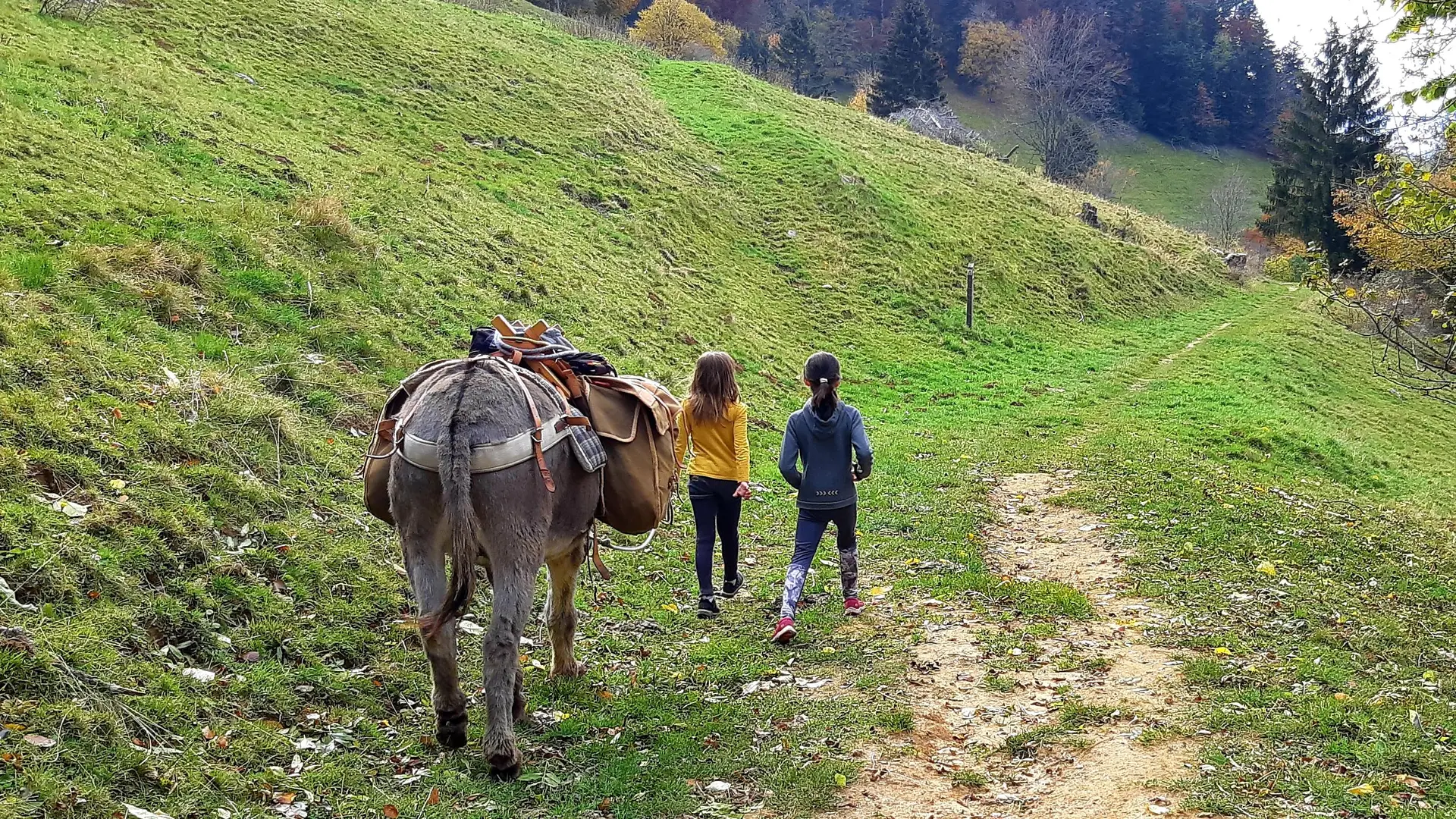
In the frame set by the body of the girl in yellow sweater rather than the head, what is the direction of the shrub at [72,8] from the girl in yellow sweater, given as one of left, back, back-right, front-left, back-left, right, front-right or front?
front-left

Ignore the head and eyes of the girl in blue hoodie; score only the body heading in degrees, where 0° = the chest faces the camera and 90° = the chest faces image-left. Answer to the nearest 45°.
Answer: approximately 180°

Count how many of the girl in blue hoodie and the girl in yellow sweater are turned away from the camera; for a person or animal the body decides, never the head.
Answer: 2

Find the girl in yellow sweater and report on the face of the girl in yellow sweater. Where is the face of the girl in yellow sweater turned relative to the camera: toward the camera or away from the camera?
away from the camera

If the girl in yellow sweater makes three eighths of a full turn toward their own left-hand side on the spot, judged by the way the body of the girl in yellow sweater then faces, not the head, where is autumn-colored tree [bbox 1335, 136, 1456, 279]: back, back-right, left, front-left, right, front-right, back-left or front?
back-left

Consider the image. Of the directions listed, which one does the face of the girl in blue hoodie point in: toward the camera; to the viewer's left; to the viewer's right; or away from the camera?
away from the camera

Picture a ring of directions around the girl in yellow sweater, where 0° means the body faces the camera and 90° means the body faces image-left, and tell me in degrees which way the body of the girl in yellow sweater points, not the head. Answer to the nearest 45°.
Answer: approximately 180°

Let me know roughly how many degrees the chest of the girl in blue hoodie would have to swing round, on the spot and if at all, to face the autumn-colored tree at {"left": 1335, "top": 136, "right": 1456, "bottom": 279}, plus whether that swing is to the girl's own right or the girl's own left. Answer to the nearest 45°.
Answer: approximately 90° to the girl's own right

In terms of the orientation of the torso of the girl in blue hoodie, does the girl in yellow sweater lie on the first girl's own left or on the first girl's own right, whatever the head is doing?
on the first girl's own left
